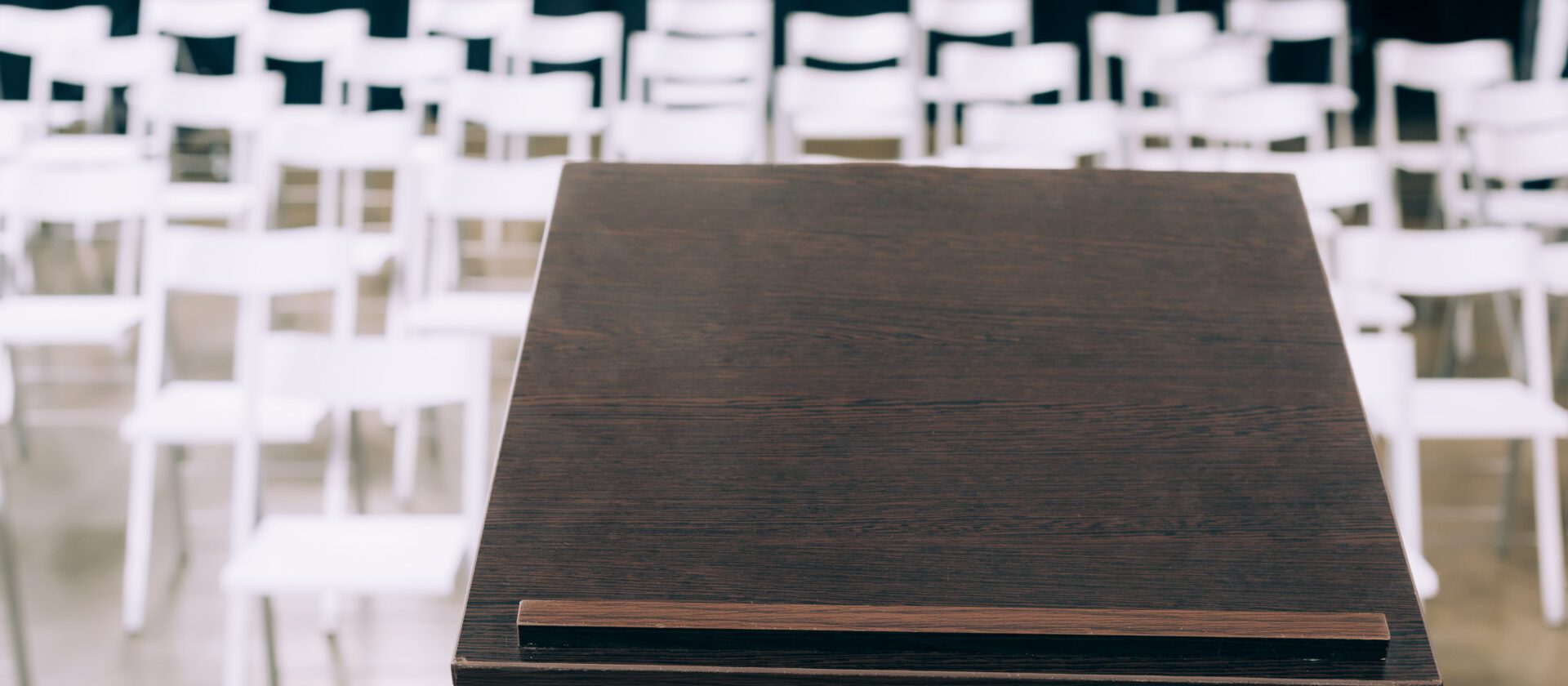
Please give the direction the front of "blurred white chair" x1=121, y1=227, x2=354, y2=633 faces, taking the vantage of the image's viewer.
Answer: facing the viewer

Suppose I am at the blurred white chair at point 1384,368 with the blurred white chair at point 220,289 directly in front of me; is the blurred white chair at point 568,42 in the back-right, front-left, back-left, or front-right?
front-right

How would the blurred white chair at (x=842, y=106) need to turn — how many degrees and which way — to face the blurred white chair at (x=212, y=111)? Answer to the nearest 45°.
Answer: approximately 90° to its right

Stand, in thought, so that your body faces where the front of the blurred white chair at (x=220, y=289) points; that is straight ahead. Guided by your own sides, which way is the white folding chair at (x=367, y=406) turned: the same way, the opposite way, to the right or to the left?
the same way

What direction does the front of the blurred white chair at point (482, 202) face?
toward the camera

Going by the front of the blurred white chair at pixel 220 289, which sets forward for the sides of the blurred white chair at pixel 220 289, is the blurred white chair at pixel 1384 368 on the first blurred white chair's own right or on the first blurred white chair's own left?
on the first blurred white chair's own left

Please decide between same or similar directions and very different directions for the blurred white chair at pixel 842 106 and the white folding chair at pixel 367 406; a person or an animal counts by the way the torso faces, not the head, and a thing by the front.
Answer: same or similar directions

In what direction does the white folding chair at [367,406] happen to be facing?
toward the camera
